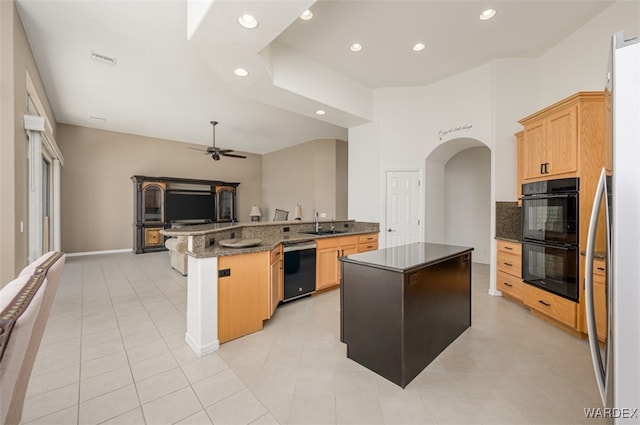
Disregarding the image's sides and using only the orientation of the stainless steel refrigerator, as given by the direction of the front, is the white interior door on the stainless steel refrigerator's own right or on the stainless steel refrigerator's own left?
on the stainless steel refrigerator's own right

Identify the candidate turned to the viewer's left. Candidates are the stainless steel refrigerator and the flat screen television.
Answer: the stainless steel refrigerator

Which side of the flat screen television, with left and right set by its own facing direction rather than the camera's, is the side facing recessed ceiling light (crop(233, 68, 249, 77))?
front

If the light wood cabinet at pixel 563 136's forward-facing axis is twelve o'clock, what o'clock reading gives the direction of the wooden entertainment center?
The wooden entertainment center is roughly at 1 o'clock from the light wood cabinet.

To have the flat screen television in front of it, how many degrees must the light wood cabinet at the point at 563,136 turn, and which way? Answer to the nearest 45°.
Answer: approximately 45° to its right

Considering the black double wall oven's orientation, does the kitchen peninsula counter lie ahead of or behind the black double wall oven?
ahead

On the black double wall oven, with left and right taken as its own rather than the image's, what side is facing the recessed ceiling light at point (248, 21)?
front

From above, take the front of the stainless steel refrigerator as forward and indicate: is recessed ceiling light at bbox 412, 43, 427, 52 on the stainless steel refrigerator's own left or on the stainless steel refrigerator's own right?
on the stainless steel refrigerator's own right

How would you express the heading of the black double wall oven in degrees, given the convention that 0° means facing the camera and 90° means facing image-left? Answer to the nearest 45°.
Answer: approximately 45°

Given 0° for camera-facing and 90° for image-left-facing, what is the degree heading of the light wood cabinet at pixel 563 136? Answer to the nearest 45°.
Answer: approximately 45°

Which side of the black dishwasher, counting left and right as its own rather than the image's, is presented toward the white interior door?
left

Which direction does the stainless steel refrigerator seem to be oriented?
to the viewer's left
